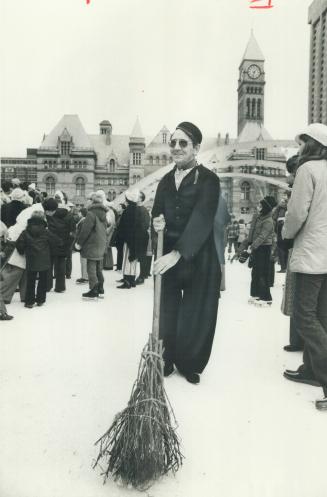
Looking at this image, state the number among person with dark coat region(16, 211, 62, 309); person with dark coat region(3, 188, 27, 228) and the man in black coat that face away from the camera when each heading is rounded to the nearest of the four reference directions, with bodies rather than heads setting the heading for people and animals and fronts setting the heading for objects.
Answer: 2

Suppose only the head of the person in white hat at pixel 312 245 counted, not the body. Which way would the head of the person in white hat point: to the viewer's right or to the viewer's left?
to the viewer's left

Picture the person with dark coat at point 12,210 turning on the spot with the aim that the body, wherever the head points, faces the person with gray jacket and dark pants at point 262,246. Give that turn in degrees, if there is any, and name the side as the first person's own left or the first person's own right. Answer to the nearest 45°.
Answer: approximately 90° to the first person's own right

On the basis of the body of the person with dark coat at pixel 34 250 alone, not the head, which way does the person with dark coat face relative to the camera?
away from the camera

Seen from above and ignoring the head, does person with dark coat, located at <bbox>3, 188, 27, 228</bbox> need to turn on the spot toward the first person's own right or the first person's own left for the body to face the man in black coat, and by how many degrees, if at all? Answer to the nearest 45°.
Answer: approximately 180°

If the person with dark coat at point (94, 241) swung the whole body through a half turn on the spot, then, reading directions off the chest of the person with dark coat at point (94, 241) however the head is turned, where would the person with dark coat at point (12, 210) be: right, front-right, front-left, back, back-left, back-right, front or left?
back-right

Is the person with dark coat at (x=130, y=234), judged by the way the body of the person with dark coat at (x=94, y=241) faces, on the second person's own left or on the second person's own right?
on the second person's own right

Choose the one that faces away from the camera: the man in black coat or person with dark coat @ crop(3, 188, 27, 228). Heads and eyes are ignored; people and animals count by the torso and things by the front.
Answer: the person with dark coat

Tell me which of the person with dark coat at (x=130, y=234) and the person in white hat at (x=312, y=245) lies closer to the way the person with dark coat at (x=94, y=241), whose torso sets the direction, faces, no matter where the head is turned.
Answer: the person with dark coat

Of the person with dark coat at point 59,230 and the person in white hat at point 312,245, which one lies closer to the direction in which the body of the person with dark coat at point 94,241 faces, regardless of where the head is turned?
the person with dark coat

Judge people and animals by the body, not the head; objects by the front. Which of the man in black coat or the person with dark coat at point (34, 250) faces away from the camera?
the person with dark coat
